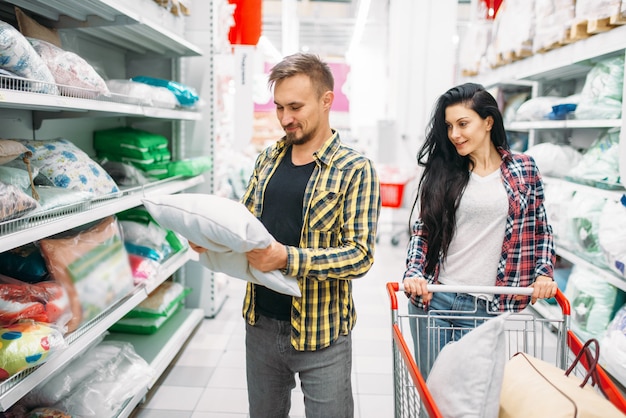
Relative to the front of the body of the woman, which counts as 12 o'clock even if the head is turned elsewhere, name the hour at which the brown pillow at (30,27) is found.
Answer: The brown pillow is roughly at 3 o'clock from the woman.

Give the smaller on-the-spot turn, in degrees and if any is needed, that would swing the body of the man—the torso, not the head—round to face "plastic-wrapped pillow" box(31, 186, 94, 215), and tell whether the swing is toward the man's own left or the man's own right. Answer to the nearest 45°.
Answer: approximately 90° to the man's own right

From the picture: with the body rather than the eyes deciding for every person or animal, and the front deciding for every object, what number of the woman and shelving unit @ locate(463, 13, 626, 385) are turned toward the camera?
1

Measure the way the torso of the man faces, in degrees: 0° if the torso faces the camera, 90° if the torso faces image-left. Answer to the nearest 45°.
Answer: approximately 45°

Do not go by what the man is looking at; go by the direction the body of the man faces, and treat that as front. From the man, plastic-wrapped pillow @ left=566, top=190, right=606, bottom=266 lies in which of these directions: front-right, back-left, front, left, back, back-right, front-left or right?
back

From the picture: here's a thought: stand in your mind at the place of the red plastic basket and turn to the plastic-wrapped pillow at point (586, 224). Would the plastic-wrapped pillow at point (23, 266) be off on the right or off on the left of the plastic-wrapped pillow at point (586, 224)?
right

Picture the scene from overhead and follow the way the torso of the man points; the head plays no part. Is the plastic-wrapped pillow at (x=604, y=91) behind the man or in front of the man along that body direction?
behind

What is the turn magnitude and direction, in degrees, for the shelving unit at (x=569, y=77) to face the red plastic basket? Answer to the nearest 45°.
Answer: approximately 45° to its right

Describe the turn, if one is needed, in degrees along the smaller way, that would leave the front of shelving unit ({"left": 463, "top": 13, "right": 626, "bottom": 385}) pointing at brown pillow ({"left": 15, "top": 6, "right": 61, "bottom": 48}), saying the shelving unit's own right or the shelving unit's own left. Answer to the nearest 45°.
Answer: approximately 45° to the shelving unit's own left

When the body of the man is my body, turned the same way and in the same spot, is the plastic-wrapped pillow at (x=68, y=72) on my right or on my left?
on my right

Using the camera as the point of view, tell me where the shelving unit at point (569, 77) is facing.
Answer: facing to the left of the viewer
